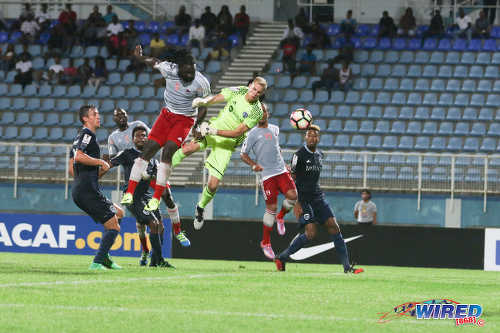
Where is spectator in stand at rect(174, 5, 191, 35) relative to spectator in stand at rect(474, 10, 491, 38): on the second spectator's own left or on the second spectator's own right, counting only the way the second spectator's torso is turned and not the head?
on the second spectator's own right

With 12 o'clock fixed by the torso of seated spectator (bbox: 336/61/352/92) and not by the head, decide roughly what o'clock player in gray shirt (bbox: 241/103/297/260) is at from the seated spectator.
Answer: The player in gray shirt is roughly at 12 o'clock from the seated spectator.

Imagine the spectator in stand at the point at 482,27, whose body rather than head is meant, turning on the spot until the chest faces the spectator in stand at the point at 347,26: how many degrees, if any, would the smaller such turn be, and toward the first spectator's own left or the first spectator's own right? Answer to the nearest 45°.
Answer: approximately 90° to the first spectator's own right

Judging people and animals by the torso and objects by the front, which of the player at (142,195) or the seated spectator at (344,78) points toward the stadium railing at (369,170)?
the seated spectator

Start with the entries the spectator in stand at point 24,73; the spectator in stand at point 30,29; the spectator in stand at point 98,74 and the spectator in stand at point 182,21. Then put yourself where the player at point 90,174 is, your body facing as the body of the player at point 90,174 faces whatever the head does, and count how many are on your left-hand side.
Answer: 4

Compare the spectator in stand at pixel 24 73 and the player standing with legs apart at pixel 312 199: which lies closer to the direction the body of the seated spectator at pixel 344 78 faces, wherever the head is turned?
the player standing with legs apart

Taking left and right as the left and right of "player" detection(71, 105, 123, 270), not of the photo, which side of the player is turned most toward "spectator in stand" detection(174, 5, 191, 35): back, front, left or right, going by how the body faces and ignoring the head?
left

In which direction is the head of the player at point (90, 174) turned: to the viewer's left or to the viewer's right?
to the viewer's right

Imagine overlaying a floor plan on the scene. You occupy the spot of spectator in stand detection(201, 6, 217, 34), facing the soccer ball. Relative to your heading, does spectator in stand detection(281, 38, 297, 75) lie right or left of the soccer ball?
left

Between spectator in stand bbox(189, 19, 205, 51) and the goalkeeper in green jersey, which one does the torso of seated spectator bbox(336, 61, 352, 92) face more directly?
the goalkeeper in green jersey

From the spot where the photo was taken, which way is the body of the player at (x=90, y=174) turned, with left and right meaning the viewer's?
facing to the right of the viewer

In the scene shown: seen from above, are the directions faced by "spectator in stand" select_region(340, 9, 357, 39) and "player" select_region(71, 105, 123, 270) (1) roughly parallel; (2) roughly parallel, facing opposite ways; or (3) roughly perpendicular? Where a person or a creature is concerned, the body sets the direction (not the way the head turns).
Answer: roughly perpendicular

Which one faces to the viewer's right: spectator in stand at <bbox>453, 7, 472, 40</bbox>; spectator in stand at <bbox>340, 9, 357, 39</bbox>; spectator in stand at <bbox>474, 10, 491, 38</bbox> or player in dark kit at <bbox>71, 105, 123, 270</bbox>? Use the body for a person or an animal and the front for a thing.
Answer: the player in dark kit

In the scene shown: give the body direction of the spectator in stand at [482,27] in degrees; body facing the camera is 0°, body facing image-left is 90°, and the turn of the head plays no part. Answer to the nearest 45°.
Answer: approximately 0°

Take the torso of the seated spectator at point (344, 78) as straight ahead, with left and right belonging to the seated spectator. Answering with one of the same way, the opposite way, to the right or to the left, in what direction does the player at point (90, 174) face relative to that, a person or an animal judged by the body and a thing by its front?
to the left
